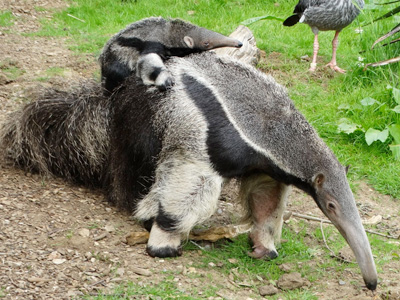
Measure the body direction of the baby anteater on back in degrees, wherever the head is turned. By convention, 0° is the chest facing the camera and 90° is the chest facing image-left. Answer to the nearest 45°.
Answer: approximately 270°

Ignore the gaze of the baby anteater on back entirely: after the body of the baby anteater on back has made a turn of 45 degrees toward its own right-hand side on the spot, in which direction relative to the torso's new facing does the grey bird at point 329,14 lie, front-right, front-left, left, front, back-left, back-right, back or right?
left

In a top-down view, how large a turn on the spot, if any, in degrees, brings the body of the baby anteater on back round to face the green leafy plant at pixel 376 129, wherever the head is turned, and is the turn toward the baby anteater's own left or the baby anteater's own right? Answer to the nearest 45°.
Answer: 0° — it already faces it
